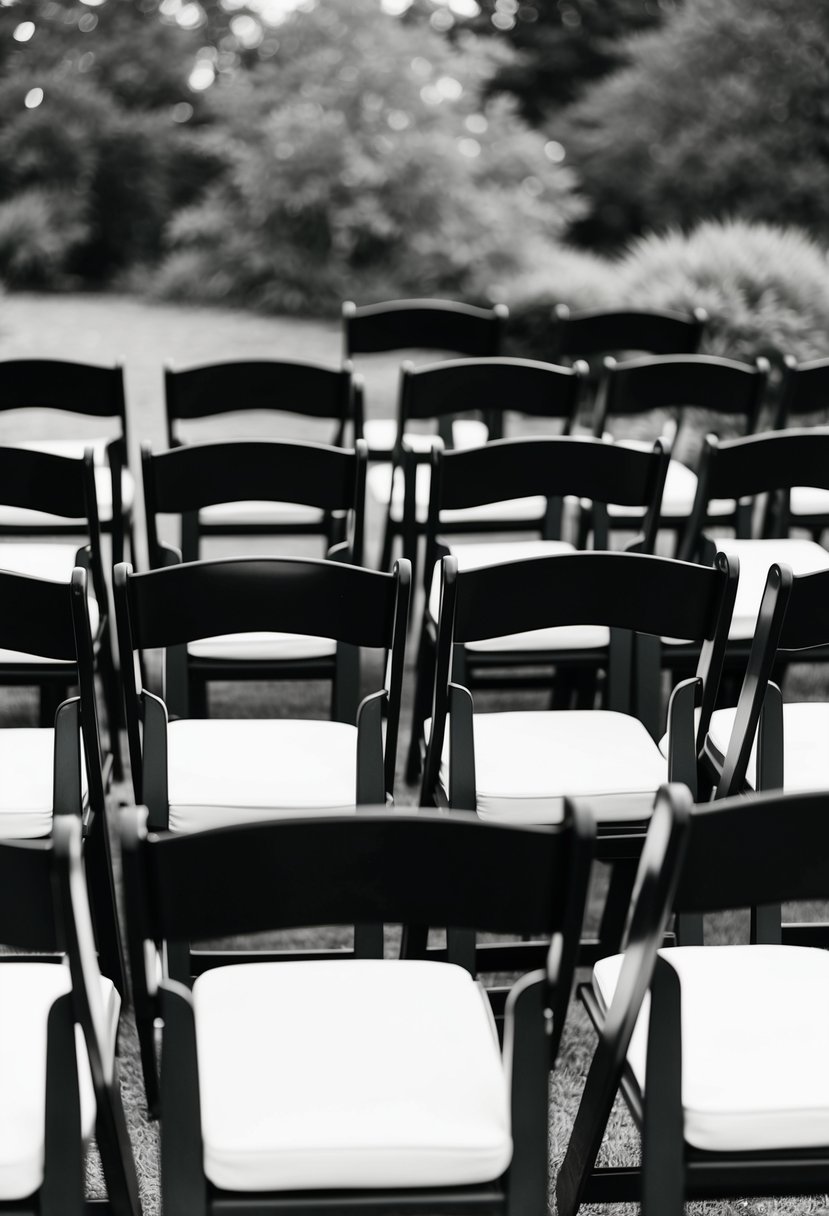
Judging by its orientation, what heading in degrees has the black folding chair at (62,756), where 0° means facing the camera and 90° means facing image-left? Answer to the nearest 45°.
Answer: approximately 180°

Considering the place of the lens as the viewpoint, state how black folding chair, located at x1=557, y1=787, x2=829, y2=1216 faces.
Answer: facing away from the viewer and to the left of the viewer

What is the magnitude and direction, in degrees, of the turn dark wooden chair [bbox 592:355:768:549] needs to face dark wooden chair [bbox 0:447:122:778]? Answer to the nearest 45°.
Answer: approximately 135° to its left

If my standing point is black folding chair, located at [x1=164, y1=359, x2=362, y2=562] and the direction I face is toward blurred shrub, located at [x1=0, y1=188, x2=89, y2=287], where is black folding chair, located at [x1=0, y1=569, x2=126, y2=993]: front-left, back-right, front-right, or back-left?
back-left

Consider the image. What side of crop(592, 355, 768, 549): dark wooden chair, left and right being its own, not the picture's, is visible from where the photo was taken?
back
